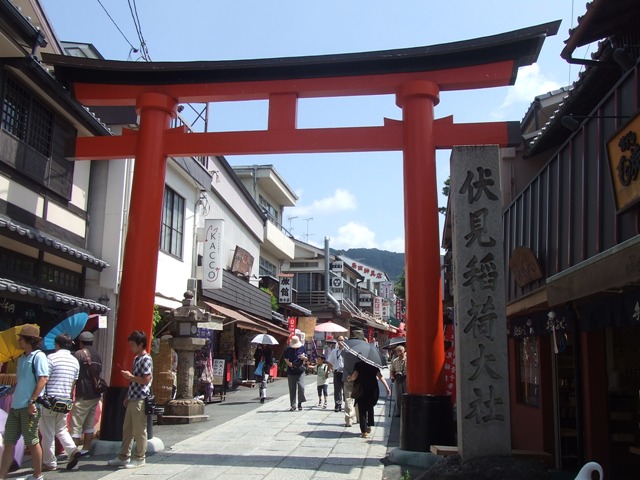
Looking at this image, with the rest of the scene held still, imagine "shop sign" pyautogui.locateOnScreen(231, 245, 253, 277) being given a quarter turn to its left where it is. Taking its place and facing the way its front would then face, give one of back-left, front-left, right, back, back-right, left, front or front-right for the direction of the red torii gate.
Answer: back-right

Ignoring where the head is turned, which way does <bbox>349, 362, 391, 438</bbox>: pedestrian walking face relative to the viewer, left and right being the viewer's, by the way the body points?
facing away from the viewer

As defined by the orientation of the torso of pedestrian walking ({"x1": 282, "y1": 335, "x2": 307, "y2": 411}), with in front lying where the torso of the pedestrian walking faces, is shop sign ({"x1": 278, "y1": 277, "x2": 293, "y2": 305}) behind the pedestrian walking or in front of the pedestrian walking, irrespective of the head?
behind

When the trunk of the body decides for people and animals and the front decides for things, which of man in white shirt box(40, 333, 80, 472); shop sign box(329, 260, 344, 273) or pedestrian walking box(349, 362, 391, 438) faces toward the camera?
the shop sign

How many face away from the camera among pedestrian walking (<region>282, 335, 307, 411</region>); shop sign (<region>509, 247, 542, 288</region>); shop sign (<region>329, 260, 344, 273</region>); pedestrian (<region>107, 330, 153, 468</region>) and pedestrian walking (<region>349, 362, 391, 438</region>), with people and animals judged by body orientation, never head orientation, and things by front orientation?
1

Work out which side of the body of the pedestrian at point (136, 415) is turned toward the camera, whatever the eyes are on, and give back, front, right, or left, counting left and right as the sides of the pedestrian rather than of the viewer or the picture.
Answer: left

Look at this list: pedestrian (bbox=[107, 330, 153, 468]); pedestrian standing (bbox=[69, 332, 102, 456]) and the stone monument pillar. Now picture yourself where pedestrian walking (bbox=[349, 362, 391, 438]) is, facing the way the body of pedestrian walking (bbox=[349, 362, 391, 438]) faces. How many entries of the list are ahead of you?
0

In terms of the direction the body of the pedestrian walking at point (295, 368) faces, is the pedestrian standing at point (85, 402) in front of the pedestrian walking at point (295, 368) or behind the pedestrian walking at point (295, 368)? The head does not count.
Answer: in front

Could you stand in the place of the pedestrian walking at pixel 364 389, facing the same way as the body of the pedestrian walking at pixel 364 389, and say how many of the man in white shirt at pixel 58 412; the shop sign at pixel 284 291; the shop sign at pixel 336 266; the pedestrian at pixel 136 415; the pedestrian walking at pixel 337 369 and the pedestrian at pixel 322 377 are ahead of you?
4

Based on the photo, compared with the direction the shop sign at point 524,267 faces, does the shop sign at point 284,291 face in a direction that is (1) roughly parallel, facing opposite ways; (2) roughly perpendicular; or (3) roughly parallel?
roughly perpendicular

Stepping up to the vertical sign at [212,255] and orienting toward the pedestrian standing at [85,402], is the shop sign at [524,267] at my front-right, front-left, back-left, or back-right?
front-left

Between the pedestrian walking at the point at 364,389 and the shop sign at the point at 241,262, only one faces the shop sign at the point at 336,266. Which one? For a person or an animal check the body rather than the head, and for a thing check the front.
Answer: the pedestrian walking

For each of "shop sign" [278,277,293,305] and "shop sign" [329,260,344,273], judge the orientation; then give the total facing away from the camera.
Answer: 0

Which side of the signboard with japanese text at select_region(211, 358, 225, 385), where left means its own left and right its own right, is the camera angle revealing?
front

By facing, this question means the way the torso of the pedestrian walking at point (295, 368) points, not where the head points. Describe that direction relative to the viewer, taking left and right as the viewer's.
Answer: facing the viewer
